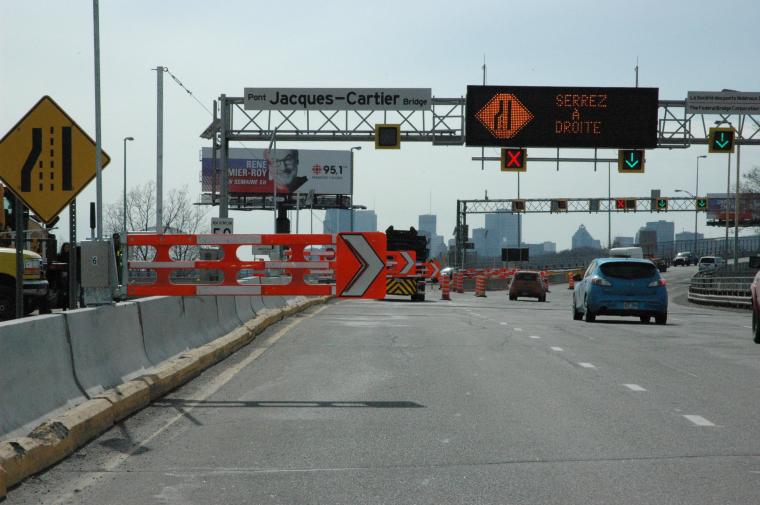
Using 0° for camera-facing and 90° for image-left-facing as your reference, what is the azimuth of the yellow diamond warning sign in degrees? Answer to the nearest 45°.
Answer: approximately 0°

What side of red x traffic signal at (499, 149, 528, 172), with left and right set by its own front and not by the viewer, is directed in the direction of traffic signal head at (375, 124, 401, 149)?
right

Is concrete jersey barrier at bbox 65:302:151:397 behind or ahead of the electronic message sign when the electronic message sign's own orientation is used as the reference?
ahead

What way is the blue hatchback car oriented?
away from the camera

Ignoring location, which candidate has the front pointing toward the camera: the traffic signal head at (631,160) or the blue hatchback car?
the traffic signal head

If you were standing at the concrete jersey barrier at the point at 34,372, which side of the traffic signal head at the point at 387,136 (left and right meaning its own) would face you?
front

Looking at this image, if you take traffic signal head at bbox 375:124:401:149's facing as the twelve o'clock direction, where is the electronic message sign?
The electronic message sign is roughly at 9 o'clock from the traffic signal head.

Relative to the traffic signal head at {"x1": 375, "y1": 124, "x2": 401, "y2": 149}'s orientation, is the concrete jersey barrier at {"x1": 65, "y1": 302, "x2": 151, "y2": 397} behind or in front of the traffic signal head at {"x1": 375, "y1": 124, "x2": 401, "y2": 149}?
in front

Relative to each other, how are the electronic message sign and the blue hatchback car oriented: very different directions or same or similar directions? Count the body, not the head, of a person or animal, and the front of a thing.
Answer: very different directions

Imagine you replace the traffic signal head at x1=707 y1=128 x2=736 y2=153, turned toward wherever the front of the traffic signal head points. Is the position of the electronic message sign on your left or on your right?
on your right

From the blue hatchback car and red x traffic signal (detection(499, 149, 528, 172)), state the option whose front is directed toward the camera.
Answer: the red x traffic signal

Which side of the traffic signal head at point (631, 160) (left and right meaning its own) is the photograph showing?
front

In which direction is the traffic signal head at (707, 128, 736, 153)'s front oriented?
toward the camera

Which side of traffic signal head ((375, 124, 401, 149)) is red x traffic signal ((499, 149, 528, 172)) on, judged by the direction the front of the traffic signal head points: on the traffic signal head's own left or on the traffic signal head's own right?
on the traffic signal head's own left

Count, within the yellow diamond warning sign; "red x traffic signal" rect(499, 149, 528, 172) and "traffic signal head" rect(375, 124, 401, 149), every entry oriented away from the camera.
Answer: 0

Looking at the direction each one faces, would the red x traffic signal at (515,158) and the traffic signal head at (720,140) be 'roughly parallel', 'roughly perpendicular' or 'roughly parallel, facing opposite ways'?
roughly parallel
